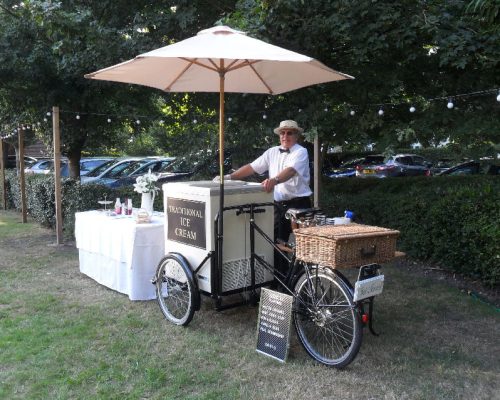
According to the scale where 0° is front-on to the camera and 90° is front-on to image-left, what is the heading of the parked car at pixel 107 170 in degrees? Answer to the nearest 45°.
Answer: approximately 45°

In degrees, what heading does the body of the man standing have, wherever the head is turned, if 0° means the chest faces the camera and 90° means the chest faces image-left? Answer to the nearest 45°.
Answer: approximately 45°

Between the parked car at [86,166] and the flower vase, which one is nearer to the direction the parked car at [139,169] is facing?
the flower vase

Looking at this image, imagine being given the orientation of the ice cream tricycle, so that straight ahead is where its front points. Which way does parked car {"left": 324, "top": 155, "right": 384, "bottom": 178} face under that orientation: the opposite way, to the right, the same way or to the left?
to the right

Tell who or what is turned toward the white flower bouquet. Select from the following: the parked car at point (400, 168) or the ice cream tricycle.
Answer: the ice cream tricycle

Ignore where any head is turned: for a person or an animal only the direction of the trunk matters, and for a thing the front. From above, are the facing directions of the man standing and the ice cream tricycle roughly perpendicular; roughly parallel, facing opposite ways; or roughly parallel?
roughly perpendicular

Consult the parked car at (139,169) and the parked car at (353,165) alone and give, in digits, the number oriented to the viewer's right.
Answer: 0

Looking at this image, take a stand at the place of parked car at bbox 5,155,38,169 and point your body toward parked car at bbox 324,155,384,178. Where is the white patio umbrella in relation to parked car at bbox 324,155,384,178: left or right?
right

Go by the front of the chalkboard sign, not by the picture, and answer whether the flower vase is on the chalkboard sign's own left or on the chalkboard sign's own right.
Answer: on the chalkboard sign's own right

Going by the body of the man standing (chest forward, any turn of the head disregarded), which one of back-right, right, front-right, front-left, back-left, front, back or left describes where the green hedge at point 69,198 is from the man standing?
right

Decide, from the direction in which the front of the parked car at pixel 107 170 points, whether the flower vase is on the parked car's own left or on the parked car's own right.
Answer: on the parked car's own left

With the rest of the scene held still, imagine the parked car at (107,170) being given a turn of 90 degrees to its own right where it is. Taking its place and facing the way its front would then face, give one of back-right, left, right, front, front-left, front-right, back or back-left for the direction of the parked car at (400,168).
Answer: back-right

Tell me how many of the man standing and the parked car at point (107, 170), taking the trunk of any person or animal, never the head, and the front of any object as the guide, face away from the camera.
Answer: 0

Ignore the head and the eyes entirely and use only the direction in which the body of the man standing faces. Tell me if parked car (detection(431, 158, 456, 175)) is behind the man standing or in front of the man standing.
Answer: behind

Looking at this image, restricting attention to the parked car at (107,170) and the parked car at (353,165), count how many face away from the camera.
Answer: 1

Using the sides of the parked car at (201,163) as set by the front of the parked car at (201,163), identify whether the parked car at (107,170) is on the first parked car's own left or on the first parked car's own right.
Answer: on the first parked car's own right

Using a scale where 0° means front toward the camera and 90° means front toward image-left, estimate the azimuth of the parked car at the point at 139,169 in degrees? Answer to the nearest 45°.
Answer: approximately 45°
